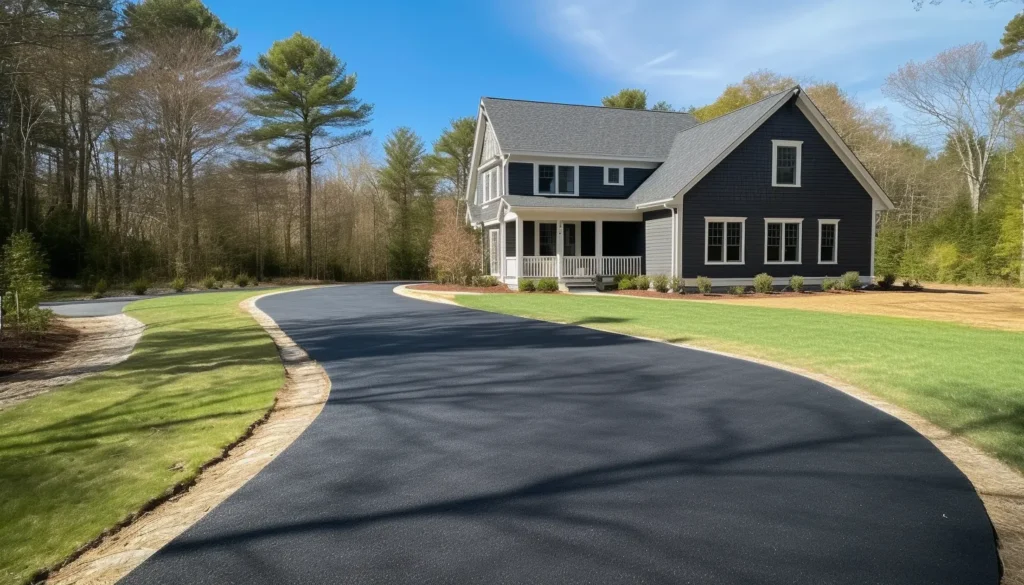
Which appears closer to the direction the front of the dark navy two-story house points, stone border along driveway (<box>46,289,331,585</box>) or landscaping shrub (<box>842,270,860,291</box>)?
the stone border along driveway

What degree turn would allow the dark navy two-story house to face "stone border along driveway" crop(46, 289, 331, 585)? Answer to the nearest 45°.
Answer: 0° — it already faces it

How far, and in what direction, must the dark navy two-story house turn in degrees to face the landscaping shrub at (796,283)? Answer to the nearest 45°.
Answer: approximately 90° to its left

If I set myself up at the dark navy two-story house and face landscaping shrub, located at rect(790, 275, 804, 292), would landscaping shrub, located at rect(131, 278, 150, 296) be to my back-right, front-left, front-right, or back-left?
back-right

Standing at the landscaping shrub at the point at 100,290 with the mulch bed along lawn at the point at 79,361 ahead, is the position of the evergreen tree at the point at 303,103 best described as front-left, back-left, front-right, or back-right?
back-left

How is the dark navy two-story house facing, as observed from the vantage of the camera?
facing the viewer

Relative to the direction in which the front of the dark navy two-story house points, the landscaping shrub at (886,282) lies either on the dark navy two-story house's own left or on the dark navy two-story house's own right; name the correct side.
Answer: on the dark navy two-story house's own left
